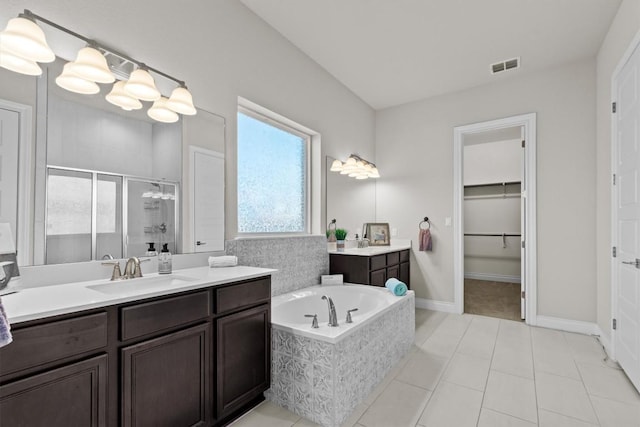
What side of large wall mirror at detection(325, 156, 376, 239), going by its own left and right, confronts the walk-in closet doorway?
left

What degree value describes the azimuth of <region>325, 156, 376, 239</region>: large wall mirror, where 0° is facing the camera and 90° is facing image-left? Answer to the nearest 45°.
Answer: approximately 315°

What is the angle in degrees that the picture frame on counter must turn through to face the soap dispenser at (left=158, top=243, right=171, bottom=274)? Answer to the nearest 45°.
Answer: approximately 45° to its right

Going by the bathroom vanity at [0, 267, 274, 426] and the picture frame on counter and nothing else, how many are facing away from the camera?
0

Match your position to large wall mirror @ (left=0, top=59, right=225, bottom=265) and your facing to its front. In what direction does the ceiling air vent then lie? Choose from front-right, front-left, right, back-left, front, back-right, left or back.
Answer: front-left

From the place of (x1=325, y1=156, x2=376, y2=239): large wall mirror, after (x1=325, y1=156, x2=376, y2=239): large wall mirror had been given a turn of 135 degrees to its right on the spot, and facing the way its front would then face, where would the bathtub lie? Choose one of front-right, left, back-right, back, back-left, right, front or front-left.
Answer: left

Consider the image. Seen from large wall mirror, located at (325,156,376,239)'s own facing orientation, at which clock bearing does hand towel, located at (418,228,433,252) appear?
The hand towel is roughly at 10 o'clock from the large wall mirror.

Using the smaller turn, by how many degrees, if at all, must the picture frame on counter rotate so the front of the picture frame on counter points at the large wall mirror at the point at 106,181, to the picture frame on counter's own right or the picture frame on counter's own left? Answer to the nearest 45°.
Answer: approximately 45° to the picture frame on counter's own right

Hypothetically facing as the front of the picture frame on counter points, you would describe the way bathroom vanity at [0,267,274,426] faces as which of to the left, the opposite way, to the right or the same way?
to the left

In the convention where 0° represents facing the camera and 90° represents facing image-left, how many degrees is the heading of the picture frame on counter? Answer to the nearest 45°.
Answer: approximately 0°

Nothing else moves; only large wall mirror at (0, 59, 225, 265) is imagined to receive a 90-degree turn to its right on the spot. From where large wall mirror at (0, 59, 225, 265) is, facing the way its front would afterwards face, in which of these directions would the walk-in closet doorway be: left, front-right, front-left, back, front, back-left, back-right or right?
back-left

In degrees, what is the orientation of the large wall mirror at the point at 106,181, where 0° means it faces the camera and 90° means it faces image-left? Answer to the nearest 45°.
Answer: approximately 315°
